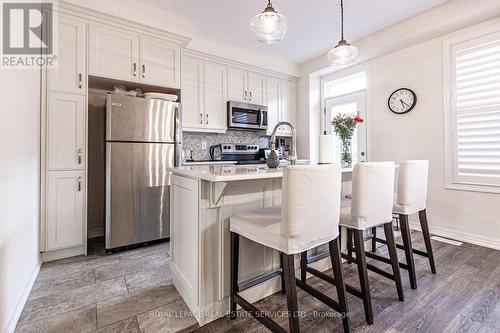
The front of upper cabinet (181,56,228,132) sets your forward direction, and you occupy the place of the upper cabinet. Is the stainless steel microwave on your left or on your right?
on your left

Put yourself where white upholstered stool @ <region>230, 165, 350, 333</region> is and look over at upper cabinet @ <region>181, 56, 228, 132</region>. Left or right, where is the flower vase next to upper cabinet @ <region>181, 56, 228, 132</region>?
right

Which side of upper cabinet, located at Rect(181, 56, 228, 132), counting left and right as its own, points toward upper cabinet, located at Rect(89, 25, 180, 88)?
right

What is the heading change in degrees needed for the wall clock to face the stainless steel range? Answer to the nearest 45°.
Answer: approximately 45° to its right

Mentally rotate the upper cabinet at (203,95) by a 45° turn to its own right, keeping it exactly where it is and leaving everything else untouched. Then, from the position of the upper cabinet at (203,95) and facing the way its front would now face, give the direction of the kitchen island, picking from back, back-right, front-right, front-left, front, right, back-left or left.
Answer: front

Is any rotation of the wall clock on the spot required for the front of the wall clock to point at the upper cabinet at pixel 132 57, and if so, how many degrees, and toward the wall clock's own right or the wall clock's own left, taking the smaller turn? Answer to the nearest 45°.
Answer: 0° — it already faces it

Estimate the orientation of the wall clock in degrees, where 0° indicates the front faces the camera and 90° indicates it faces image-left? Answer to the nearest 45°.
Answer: approximately 45°

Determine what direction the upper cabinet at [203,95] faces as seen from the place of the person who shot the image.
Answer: facing the viewer and to the right of the viewer

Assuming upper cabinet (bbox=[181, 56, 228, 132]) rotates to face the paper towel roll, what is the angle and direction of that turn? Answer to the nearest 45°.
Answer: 0° — it already faces it

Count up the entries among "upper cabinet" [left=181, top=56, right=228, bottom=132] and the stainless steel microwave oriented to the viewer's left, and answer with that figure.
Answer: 0

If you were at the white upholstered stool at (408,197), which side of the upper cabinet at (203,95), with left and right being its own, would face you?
front

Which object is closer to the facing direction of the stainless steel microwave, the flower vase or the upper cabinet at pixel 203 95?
the flower vase
